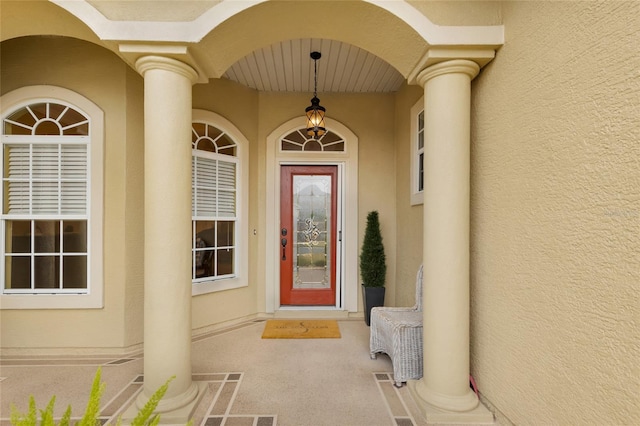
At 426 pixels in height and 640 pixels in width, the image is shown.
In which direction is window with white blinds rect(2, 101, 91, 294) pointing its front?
toward the camera

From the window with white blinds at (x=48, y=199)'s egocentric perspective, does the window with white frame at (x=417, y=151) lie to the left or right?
on its left

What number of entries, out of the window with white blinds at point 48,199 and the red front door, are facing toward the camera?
2

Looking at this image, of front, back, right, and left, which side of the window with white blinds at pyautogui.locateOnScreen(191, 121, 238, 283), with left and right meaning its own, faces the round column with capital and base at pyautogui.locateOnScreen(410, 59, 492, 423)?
front

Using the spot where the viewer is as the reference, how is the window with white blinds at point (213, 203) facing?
facing the viewer and to the right of the viewer

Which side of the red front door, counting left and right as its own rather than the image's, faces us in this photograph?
front
